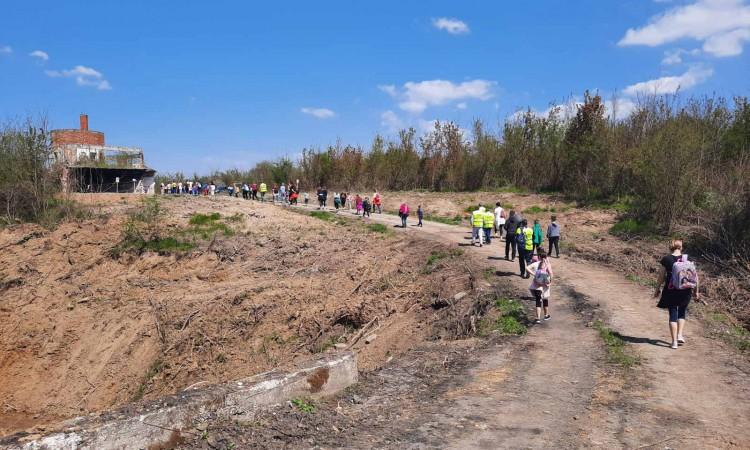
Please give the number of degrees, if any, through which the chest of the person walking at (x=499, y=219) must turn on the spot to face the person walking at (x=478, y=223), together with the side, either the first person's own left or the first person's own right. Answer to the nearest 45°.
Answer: approximately 135° to the first person's own left

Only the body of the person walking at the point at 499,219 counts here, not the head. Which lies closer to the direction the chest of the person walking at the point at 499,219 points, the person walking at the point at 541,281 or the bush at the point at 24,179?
the bush

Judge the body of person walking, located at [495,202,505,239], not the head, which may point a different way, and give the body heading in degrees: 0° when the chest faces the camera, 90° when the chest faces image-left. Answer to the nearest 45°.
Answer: approximately 135°

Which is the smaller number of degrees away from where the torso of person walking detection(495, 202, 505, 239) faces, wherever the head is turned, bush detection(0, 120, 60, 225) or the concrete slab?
the bush

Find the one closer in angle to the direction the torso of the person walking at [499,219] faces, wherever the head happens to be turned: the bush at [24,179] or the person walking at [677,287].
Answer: the bush

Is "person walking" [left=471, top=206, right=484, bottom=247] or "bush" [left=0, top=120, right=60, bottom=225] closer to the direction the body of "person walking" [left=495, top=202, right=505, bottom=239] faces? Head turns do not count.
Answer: the bush

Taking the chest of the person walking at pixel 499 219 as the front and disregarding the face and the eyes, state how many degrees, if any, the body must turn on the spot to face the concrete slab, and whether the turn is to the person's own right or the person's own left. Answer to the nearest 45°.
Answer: approximately 135° to the person's own left

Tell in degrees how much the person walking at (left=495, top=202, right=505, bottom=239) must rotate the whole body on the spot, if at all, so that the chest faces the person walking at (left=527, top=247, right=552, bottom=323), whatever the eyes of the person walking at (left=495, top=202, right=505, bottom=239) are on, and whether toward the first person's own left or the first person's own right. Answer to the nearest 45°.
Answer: approximately 135° to the first person's own left
